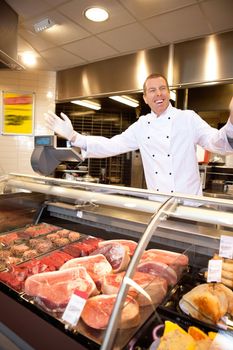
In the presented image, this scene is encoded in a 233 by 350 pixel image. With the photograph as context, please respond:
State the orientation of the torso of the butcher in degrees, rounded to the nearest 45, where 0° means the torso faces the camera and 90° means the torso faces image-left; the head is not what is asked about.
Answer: approximately 0°

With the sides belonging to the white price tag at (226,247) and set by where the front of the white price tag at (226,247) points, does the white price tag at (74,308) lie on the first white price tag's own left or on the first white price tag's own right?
on the first white price tag's own right

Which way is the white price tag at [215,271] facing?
toward the camera

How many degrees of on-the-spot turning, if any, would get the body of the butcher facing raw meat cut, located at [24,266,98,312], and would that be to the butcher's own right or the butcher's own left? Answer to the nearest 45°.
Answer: approximately 45° to the butcher's own right

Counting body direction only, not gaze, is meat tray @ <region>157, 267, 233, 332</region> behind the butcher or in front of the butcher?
in front

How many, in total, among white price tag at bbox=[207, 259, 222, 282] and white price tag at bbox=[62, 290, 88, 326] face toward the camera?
2

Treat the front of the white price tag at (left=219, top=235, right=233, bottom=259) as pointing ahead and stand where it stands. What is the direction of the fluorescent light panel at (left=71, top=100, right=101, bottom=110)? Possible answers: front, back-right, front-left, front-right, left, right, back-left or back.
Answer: back-right

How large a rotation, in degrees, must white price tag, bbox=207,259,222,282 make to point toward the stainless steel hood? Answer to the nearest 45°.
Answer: approximately 135° to its right

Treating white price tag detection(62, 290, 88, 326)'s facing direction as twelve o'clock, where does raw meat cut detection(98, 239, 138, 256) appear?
The raw meat cut is roughly at 7 o'clock from the white price tag.
